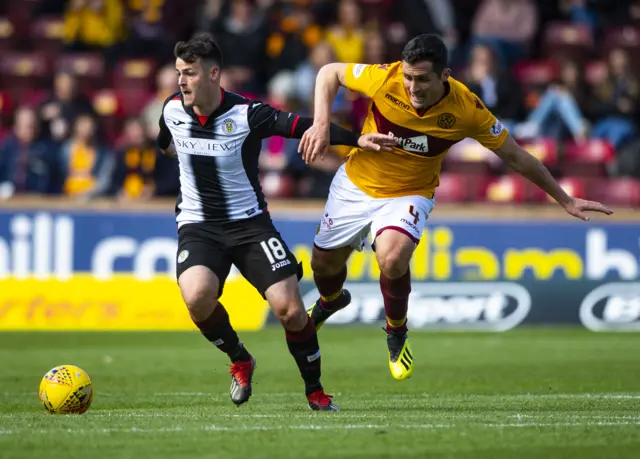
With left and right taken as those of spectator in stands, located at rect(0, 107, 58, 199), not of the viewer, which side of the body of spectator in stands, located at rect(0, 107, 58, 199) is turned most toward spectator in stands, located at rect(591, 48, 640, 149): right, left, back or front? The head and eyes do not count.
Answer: left

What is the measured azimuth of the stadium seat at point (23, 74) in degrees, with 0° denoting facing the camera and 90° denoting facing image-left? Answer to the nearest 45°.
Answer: approximately 0°

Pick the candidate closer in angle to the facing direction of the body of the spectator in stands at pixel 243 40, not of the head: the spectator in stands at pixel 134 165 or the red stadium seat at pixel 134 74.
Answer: the spectator in stands

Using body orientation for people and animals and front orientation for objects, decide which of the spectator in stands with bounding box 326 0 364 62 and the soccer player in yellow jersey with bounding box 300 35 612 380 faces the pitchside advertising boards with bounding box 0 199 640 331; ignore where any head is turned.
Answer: the spectator in stands

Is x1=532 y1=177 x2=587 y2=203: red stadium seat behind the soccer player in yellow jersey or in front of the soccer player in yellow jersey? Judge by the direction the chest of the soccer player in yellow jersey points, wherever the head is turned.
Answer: behind

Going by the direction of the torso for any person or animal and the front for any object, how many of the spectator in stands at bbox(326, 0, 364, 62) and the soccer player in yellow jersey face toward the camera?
2

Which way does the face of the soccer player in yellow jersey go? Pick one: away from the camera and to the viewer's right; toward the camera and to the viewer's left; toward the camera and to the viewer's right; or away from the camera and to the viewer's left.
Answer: toward the camera and to the viewer's left

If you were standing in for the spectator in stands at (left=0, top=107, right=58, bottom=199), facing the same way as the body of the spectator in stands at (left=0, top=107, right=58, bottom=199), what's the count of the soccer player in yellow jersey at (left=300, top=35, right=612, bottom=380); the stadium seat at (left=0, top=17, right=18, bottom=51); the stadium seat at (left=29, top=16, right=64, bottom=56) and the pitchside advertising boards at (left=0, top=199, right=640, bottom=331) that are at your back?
2

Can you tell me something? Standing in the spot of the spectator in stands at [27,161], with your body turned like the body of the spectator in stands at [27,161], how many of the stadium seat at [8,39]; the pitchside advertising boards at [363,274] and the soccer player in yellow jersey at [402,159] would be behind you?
1

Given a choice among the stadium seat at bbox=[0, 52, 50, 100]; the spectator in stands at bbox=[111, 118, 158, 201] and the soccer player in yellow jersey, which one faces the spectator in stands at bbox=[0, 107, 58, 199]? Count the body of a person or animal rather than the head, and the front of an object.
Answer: the stadium seat
